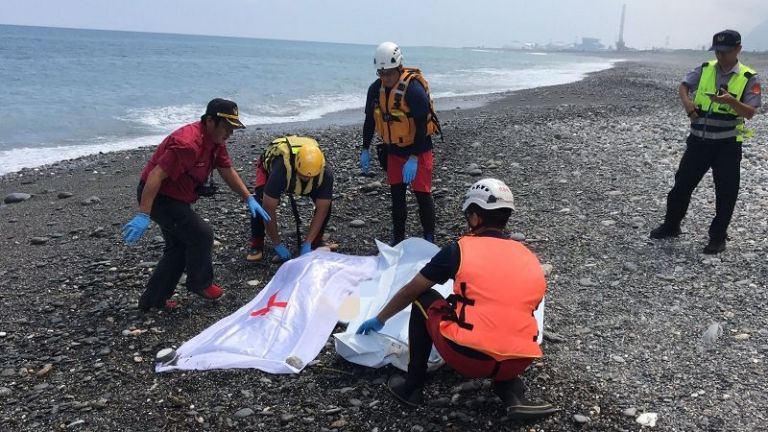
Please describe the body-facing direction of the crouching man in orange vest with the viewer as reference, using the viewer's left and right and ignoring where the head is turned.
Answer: facing away from the viewer and to the left of the viewer

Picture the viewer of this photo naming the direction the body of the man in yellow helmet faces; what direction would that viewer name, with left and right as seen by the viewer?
facing the viewer and to the right of the viewer

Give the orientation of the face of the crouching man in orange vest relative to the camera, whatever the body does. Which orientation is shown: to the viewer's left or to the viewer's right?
to the viewer's left

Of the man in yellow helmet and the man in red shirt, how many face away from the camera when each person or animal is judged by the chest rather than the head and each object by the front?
0

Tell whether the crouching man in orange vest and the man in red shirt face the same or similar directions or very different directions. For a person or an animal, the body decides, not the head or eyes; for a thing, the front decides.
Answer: very different directions

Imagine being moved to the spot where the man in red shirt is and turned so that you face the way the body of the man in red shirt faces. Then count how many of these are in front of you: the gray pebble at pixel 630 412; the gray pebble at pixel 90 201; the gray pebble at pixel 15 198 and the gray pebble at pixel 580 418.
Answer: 2

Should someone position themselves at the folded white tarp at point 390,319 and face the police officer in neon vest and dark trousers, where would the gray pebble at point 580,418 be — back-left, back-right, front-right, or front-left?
front-right

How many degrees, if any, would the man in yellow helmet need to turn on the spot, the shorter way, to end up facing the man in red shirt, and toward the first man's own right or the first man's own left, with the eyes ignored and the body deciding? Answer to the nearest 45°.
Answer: approximately 90° to the first man's own right

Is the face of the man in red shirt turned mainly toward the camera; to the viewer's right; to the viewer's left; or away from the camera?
to the viewer's right

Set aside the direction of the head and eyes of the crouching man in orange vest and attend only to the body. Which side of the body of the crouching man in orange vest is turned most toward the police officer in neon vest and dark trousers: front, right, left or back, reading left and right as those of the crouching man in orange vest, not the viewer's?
right

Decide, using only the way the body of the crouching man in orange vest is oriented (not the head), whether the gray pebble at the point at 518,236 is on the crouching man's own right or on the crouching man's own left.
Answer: on the crouching man's own right

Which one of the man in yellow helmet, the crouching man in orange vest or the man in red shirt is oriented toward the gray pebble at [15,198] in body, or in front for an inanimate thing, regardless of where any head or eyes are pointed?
the crouching man in orange vest

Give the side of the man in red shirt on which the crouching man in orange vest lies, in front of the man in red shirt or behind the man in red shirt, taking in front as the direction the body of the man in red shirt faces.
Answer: in front

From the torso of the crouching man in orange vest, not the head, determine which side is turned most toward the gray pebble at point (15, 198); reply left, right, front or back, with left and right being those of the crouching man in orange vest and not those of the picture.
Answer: front
